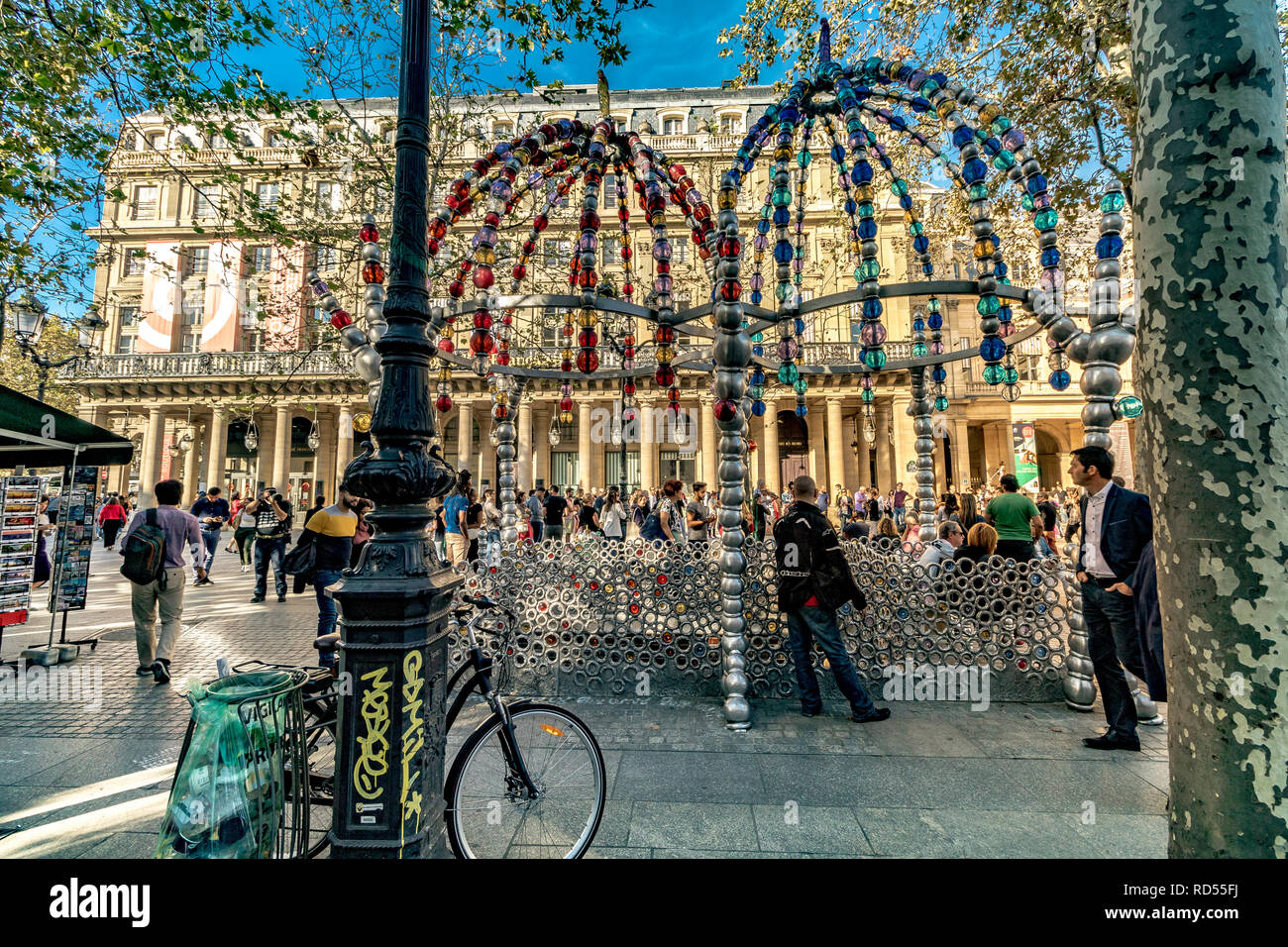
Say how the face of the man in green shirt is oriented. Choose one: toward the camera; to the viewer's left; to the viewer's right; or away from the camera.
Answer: away from the camera

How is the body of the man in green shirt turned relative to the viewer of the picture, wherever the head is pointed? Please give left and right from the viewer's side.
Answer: facing away from the viewer

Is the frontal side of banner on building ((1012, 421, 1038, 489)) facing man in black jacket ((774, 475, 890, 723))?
yes

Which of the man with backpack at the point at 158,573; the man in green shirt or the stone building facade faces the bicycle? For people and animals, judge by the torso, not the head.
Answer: the stone building facade

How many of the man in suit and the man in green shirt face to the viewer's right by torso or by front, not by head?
0

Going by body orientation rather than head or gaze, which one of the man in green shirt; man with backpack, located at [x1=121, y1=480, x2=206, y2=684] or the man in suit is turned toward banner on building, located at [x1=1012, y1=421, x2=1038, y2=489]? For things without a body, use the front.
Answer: the man in green shirt

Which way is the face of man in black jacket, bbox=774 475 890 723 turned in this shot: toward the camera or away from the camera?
away from the camera

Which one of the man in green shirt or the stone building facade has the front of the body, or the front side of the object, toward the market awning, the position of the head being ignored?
the stone building facade

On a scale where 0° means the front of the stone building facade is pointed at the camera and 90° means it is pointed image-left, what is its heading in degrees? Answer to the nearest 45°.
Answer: approximately 0°

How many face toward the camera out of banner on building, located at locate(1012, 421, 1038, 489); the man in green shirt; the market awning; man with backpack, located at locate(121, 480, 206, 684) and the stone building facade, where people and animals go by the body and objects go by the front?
2

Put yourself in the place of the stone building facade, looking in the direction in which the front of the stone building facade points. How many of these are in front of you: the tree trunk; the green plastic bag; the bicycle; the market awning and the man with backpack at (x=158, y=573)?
5

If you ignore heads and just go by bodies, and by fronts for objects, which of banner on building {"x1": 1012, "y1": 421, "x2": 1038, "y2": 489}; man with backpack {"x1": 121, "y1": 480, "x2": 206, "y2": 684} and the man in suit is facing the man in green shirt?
the banner on building
